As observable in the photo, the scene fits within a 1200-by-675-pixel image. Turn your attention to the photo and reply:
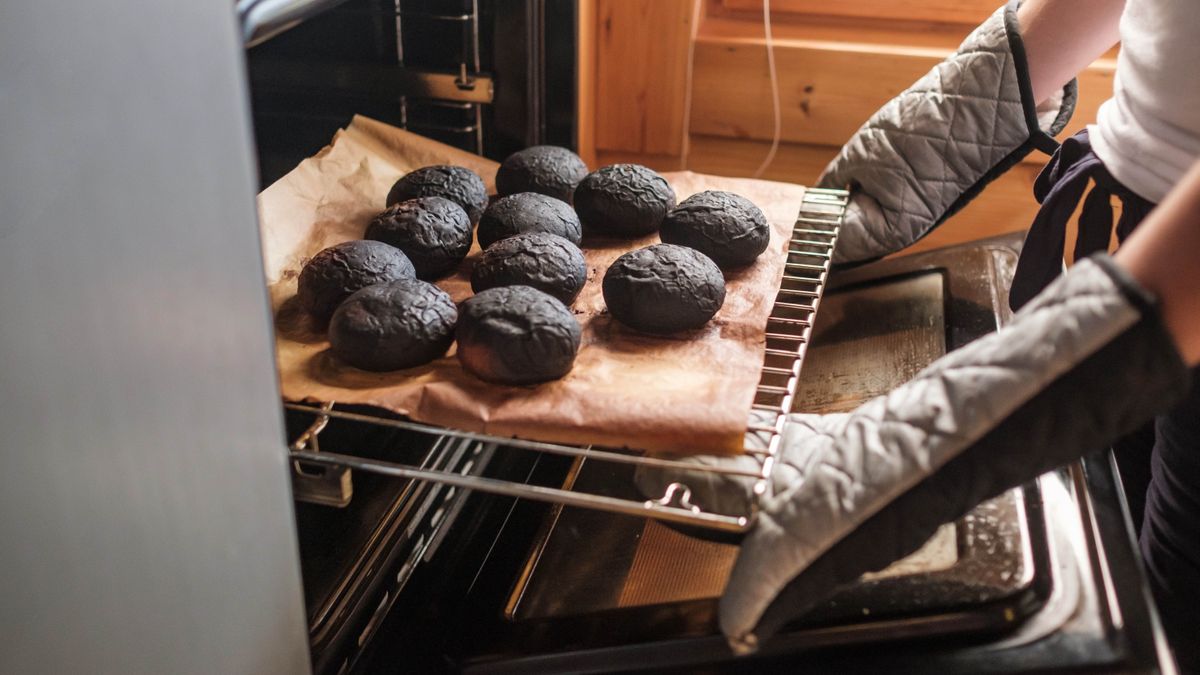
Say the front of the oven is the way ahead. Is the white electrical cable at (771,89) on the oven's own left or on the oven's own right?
on the oven's own left

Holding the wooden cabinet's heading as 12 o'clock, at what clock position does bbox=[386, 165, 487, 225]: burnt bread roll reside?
The burnt bread roll is roughly at 1 o'clock from the wooden cabinet.

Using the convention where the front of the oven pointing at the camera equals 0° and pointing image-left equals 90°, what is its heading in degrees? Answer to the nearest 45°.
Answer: approximately 315°

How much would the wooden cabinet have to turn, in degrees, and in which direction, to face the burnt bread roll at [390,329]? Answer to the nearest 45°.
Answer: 0° — it already faces it
